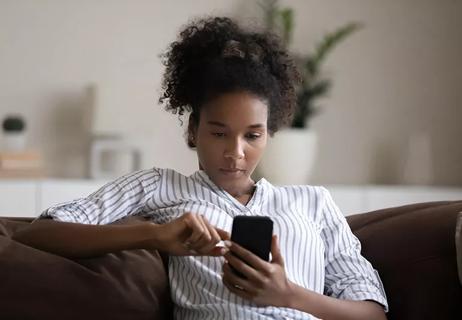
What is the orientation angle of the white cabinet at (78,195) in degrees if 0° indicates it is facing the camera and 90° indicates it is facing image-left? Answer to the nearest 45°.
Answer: approximately 0°

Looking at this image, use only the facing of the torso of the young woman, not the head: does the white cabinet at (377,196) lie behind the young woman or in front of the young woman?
behind

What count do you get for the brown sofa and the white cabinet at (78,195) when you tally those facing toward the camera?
2

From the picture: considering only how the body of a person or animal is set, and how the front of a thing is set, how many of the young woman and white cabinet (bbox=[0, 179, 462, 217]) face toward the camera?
2

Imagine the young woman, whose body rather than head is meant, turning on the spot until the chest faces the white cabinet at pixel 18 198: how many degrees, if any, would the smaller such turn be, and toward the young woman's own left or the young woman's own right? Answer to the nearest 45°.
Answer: approximately 135° to the young woman's own right

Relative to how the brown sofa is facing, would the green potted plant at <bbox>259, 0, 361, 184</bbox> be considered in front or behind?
behind

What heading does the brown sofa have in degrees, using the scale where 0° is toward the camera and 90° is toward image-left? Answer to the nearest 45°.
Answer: approximately 0°

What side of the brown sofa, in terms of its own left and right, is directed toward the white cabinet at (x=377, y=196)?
back

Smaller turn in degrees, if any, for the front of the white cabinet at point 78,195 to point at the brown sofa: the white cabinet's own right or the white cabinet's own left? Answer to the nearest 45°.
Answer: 0° — it already faces it
